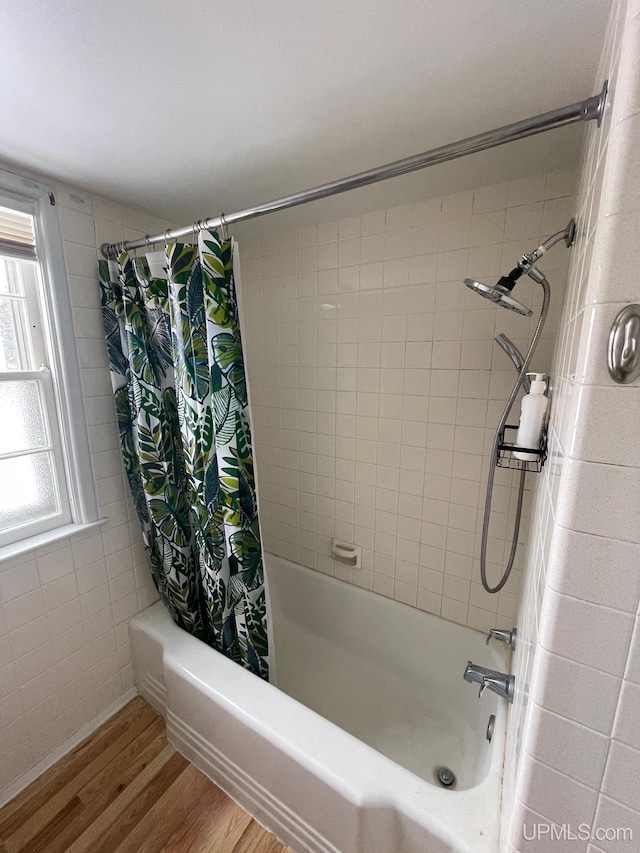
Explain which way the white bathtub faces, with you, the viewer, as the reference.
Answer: facing the viewer and to the left of the viewer
